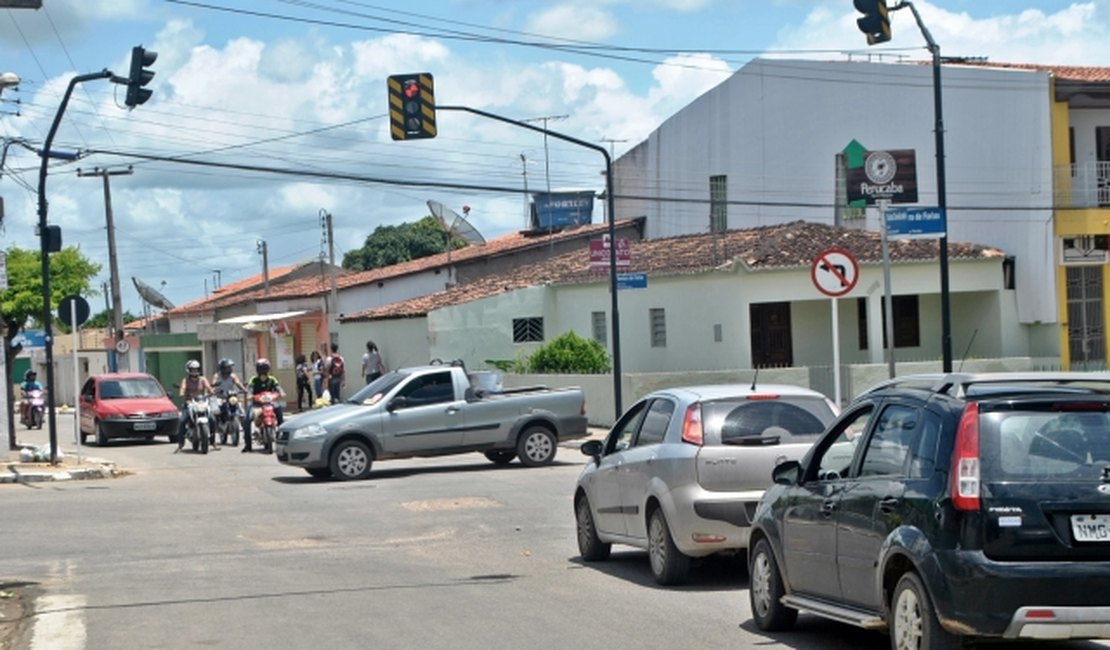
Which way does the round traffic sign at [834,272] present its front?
toward the camera

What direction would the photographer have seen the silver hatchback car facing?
facing away from the viewer and to the left of the viewer

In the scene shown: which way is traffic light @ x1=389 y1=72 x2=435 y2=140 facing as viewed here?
toward the camera

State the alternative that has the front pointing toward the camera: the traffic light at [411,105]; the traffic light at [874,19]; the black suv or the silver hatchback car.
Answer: the traffic light at [411,105]

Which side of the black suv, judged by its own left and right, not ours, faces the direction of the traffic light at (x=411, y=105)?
front

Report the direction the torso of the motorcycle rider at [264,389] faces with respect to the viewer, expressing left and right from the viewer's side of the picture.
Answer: facing the viewer

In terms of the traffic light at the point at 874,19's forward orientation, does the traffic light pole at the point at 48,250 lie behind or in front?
in front

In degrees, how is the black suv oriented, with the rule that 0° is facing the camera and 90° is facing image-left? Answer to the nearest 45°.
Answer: approximately 135°
